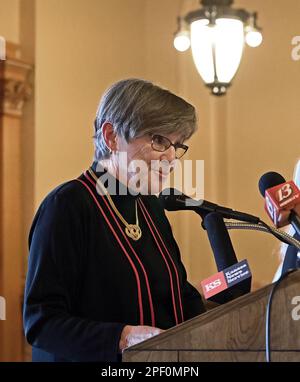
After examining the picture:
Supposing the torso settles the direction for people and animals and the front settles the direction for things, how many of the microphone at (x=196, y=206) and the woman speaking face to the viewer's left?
1

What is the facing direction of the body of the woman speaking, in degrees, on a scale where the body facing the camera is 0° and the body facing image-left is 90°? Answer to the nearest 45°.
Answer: approximately 315°

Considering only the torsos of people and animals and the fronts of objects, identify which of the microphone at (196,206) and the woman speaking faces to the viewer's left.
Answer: the microphone

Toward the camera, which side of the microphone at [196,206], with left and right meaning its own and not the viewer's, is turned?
left
